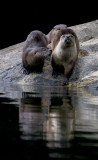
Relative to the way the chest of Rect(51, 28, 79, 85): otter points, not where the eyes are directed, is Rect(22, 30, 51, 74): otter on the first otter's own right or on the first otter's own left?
on the first otter's own right

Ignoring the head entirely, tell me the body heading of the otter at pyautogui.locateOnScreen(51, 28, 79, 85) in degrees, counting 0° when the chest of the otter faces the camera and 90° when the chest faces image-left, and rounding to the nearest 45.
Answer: approximately 0°
